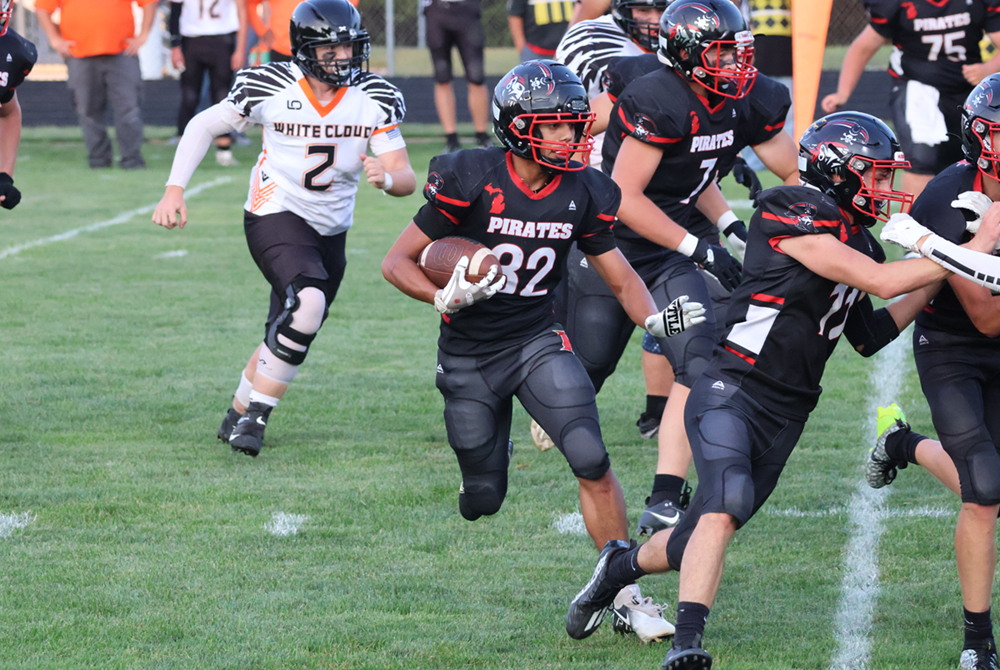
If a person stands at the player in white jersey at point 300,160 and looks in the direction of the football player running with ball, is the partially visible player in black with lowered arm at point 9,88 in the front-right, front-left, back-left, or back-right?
back-right

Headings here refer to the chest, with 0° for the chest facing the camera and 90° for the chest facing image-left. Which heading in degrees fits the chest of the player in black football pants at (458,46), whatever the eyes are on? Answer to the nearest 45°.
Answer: approximately 0°

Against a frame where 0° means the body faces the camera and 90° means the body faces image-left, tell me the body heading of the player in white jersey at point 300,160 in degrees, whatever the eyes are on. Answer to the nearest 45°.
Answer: approximately 315°

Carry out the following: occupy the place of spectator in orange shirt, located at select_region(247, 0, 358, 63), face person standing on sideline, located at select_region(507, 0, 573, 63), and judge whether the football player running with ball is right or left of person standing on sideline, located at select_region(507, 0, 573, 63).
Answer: right

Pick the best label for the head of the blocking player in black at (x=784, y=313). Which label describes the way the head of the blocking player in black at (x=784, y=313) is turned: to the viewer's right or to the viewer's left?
to the viewer's right

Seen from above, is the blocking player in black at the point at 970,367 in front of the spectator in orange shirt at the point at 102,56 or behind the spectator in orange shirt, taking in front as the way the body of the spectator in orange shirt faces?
in front

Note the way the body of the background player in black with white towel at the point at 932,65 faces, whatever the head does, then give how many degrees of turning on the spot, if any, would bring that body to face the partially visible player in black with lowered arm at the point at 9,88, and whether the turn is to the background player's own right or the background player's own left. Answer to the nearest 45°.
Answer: approximately 45° to the background player's own right

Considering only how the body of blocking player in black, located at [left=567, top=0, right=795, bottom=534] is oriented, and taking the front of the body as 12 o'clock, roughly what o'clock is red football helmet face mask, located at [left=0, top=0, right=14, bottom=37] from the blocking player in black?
The red football helmet face mask is roughly at 5 o'clock from the blocking player in black.
